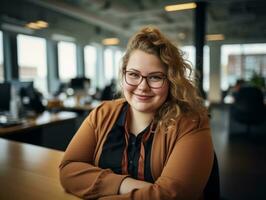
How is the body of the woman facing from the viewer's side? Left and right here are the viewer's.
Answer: facing the viewer and to the left of the viewer

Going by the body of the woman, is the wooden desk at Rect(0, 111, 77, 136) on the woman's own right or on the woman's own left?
on the woman's own right

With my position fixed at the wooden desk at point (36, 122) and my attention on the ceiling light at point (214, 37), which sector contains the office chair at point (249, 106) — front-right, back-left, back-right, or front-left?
front-right

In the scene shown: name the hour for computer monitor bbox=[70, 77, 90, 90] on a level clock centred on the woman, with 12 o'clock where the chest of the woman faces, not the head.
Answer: The computer monitor is roughly at 4 o'clock from the woman.

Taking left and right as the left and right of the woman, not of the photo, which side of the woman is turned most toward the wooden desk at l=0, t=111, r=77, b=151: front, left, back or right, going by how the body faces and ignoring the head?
right

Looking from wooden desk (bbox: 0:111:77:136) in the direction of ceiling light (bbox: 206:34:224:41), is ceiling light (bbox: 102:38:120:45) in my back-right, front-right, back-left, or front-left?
front-left

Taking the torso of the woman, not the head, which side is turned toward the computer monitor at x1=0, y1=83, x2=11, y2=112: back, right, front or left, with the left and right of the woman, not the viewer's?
right

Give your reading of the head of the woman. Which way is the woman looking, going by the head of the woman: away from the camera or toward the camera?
toward the camera

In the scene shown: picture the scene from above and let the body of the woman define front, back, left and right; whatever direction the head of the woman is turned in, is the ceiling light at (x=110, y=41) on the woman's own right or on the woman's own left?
on the woman's own right
